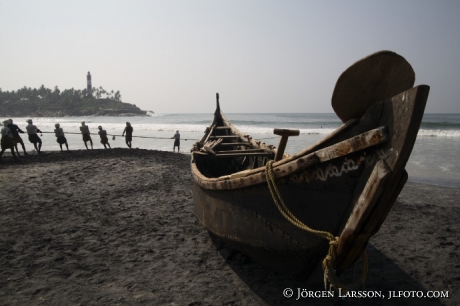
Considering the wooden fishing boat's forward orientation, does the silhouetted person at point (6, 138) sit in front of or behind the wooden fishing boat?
behind

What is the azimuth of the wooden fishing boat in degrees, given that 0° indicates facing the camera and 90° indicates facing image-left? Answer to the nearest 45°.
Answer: approximately 315°
